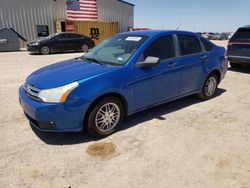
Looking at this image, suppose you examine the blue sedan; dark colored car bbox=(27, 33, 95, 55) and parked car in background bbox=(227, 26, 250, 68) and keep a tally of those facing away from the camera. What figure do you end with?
1

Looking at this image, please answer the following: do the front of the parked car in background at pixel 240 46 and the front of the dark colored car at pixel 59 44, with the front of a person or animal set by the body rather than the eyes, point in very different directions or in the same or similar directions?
very different directions

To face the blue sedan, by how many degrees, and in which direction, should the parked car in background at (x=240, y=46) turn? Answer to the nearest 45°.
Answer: approximately 180°

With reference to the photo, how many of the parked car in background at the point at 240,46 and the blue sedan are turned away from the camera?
1

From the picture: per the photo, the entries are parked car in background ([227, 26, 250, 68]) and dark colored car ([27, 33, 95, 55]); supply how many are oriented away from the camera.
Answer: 1

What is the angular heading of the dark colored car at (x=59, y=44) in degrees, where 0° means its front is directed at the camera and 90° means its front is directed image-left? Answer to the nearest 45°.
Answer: approximately 45°

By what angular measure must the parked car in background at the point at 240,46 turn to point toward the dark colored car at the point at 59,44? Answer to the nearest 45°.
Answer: approximately 90° to its left

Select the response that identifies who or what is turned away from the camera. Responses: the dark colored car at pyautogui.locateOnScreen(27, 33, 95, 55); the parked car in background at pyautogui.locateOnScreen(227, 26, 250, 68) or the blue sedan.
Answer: the parked car in background

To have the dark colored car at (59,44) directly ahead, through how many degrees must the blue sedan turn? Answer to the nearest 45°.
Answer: approximately 135° to its right

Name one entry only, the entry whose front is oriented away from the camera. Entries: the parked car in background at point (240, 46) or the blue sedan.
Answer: the parked car in background

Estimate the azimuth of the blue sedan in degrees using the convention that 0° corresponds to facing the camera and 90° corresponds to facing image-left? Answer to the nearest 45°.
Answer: approximately 45°

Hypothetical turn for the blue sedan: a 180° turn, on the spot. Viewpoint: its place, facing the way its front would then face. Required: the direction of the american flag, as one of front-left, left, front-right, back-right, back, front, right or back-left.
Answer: front-left

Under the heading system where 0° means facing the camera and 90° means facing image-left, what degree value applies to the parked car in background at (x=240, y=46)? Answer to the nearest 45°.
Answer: approximately 180°
